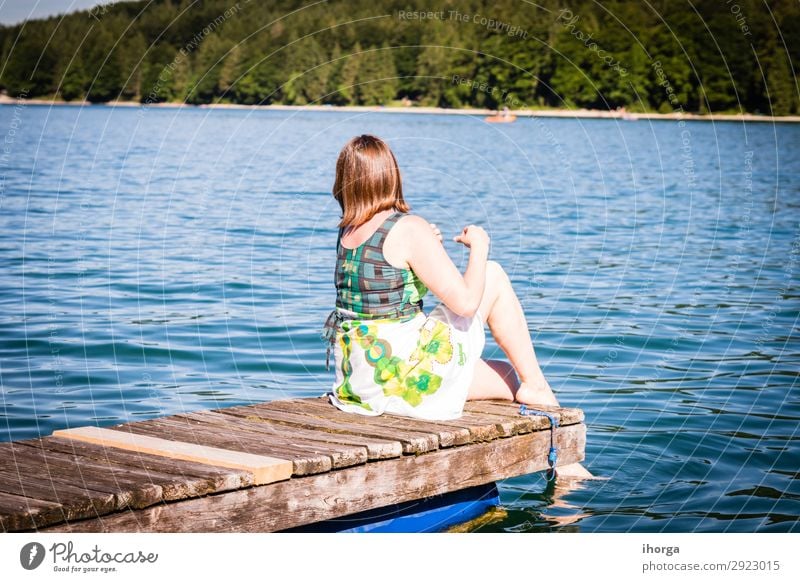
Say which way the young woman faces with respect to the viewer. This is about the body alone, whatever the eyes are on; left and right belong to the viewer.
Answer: facing away from the viewer and to the right of the viewer
